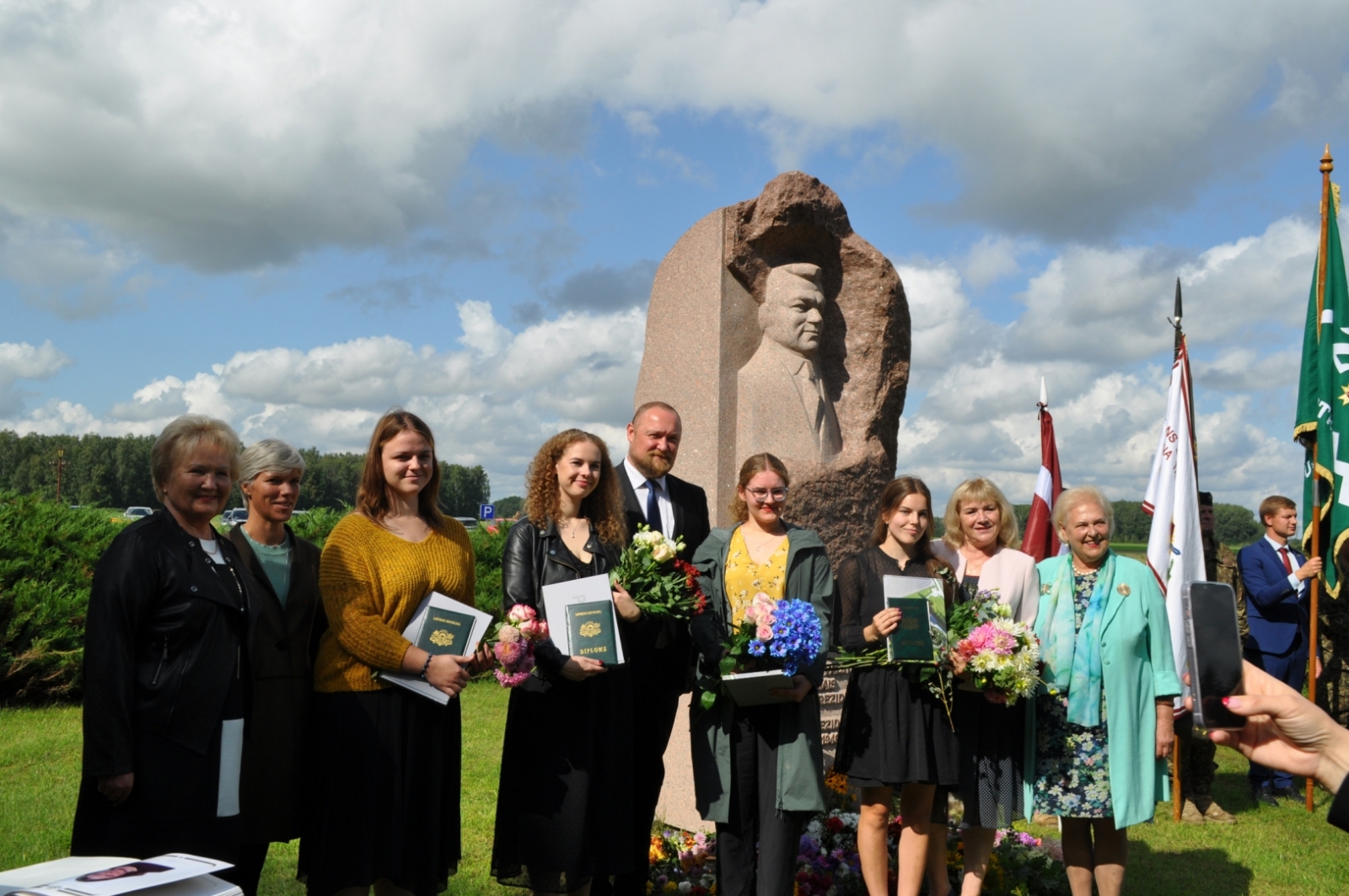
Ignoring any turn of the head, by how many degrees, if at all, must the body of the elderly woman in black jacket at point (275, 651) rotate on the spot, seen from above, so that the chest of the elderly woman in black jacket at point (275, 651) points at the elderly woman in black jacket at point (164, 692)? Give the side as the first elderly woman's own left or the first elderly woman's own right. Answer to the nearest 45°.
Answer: approximately 90° to the first elderly woman's own right

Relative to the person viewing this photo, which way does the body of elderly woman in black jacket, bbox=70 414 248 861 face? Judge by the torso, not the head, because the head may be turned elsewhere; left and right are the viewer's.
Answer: facing the viewer and to the right of the viewer

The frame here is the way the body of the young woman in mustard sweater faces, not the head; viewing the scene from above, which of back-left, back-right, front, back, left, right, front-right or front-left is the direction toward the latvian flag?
left

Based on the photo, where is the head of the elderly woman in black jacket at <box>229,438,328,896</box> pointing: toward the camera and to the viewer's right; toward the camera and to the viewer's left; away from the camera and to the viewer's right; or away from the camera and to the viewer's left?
toward the camera and to the viewer's right

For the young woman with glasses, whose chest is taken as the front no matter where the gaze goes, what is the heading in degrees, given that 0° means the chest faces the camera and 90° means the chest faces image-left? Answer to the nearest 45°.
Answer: approximately 0°

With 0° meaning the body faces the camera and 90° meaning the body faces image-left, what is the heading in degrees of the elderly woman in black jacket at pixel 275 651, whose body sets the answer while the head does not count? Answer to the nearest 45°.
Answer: approximately 315°

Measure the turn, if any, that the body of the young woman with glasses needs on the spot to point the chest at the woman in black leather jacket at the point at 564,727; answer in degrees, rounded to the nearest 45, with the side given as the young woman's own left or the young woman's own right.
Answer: approximately 45° to the young woman's own right

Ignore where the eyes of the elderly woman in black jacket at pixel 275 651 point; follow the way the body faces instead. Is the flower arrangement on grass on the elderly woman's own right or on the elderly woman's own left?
on the elderly woman's own left

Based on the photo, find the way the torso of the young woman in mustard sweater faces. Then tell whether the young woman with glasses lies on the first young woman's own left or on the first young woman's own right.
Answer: on the first young woman's own left
